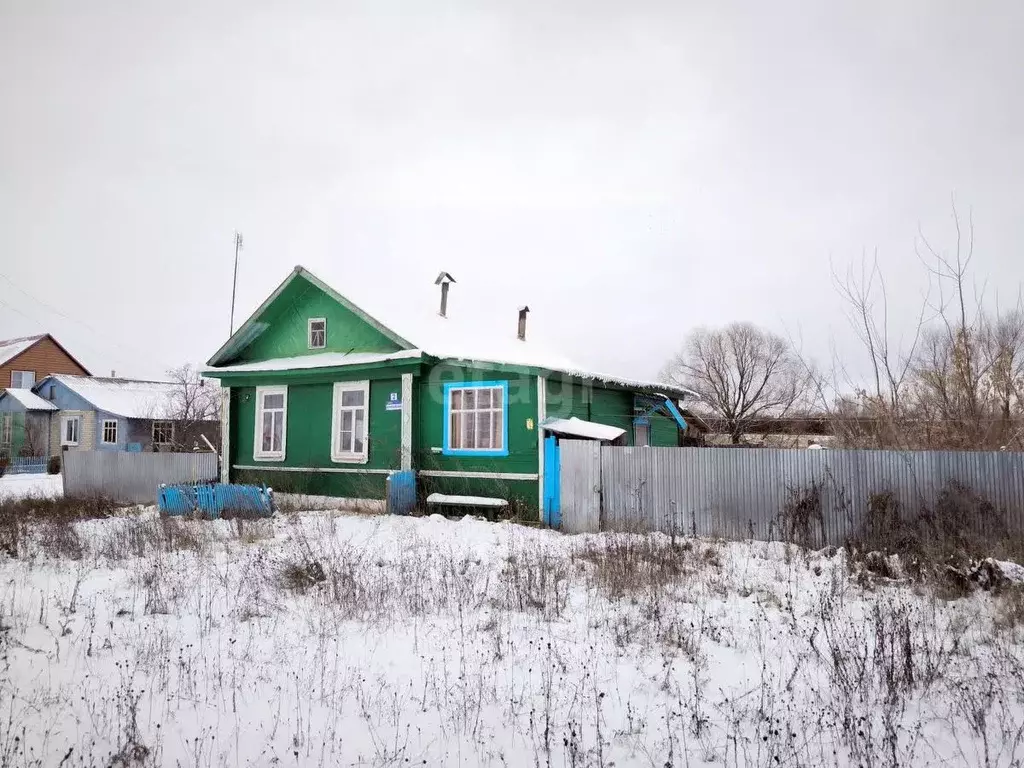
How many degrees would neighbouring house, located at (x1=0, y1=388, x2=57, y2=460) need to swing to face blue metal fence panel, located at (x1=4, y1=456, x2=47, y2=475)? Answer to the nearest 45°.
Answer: approximately 45° to its left

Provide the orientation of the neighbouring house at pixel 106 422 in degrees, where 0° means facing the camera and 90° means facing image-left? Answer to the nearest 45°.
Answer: approximately 45°

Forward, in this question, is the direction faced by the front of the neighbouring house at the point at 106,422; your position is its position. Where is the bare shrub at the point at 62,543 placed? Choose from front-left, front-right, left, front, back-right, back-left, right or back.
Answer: front-left

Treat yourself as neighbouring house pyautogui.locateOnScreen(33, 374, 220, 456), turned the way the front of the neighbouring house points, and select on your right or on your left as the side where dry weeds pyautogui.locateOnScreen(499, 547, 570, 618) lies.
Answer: on your left

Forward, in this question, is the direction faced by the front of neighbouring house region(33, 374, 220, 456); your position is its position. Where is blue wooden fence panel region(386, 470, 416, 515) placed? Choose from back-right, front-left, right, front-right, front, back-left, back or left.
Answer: front-left

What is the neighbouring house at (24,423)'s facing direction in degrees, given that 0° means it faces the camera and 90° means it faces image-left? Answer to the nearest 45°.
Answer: approximately 45°

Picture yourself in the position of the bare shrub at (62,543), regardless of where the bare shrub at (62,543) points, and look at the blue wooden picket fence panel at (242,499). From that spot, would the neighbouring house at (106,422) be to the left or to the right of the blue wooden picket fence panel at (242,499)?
left

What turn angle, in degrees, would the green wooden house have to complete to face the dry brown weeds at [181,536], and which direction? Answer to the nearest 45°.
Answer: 0° — it already faces it
